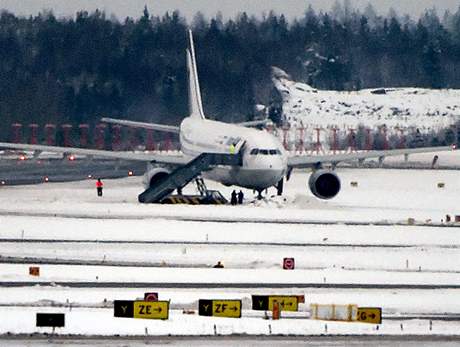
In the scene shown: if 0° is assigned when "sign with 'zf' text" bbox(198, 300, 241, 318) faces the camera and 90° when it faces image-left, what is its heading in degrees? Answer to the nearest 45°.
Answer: approximately 0°

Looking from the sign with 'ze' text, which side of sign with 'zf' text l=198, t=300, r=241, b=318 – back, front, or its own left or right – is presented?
right

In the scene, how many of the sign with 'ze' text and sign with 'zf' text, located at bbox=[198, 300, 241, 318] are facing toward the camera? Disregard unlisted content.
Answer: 2

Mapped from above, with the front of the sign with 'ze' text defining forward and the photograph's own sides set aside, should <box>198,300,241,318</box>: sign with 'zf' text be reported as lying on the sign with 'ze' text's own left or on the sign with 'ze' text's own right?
on the sign with 'ze' text's own left
